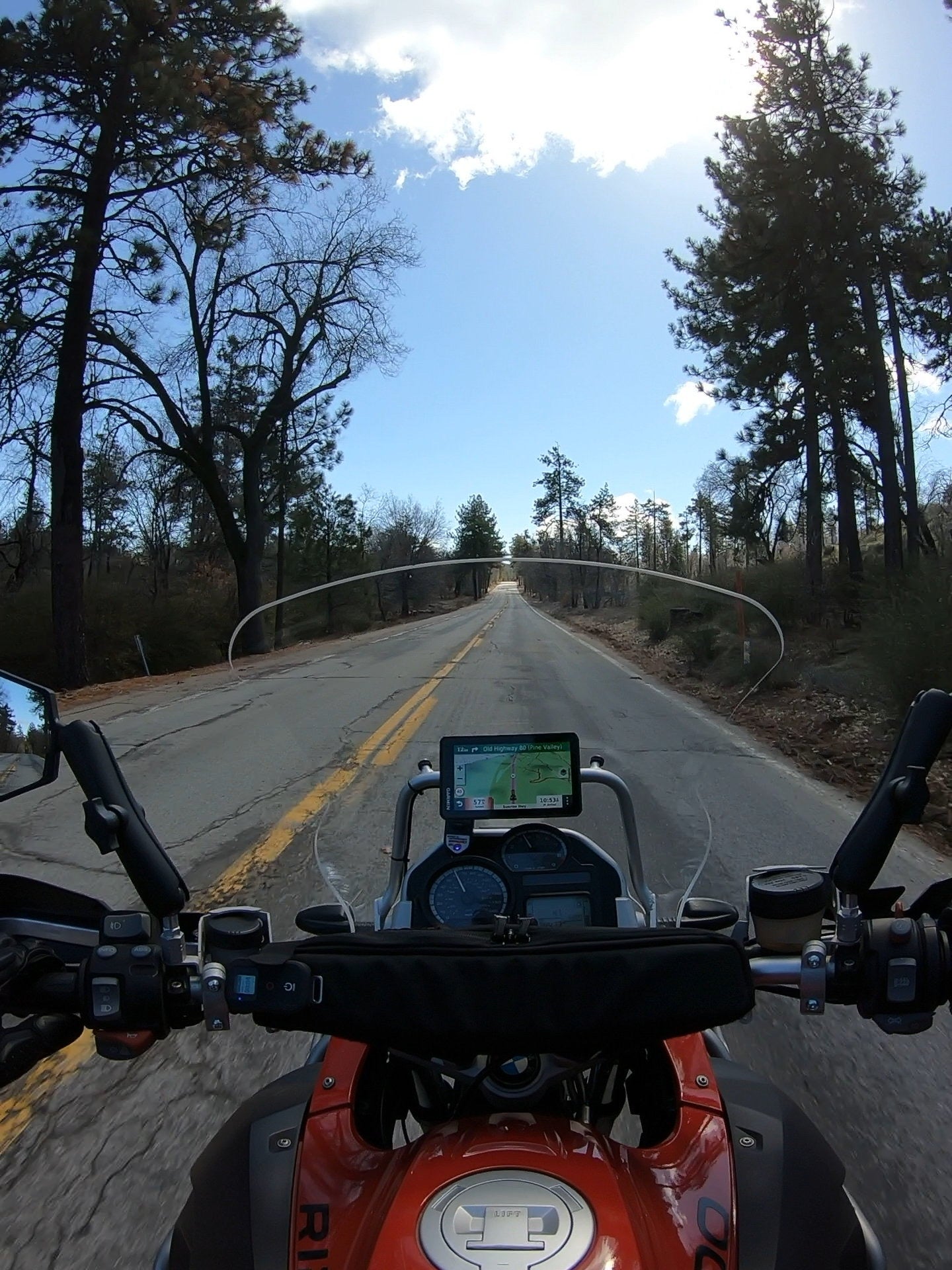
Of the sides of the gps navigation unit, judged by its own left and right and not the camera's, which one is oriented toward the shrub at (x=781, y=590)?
back

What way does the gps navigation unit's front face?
toward the camera

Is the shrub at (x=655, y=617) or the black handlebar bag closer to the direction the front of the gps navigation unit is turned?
the black handlebar bag

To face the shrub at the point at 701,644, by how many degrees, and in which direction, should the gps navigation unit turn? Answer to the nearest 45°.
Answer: approximately 180°

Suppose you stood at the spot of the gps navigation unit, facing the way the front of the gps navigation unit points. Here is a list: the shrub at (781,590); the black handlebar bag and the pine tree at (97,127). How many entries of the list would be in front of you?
1

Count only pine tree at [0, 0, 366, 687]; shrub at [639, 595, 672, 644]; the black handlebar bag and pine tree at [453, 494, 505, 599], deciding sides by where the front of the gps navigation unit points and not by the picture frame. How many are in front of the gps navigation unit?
1

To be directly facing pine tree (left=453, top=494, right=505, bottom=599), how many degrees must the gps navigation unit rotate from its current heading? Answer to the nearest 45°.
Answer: approximately 180°

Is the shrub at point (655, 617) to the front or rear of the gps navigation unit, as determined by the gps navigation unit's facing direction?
to the rear

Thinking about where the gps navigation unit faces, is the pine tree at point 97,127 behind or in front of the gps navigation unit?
behind

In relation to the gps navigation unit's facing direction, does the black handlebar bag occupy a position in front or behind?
in front
